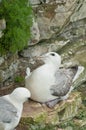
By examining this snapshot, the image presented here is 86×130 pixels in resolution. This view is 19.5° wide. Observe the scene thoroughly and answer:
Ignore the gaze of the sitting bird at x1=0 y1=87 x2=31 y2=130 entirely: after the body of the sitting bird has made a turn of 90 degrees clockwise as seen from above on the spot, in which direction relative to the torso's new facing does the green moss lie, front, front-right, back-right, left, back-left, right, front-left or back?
back

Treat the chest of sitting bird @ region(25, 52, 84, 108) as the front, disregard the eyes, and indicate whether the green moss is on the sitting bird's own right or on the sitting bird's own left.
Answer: on the sitting bird's own right

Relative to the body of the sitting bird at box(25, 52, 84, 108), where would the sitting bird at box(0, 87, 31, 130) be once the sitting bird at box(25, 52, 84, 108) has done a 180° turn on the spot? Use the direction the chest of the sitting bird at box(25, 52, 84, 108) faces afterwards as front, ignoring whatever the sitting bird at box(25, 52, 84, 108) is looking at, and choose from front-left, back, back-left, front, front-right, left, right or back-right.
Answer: back

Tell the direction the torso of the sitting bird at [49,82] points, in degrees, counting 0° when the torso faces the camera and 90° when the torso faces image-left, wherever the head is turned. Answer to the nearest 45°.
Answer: approximately 45°

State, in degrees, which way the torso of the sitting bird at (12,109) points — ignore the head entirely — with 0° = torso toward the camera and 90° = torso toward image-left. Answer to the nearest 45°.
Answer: approximately 270°
